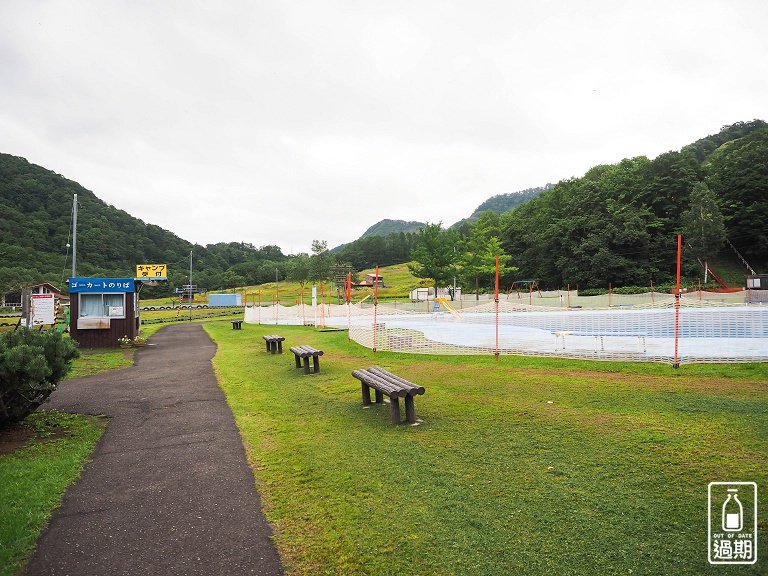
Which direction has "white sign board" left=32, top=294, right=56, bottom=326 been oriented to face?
toward the camera

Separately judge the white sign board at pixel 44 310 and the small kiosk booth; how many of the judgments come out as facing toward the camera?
2

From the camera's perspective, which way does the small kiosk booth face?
toward the camera

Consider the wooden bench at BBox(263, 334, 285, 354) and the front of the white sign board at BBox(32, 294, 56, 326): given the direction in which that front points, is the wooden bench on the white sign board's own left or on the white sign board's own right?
on the white sign board's own left

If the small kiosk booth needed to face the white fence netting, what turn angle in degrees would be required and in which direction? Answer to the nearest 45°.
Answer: approximately 45° to its left

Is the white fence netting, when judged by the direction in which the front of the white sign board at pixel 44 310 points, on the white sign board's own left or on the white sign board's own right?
on the white sign board's own left

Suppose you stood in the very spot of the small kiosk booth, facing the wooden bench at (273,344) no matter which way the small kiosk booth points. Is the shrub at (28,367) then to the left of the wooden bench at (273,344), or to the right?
right

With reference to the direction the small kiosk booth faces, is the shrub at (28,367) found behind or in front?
in front

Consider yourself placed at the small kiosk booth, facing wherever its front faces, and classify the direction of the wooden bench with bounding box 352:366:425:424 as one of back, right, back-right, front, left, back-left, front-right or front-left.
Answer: front

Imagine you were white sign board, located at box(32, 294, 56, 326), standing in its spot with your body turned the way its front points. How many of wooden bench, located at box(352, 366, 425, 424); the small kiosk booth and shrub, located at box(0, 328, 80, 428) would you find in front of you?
2

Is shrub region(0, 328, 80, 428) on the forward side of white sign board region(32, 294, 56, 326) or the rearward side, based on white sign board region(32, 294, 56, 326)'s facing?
on the forward side
